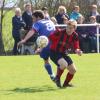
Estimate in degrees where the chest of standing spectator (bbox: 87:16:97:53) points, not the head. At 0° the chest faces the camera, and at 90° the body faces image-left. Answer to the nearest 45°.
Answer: approximately 0°

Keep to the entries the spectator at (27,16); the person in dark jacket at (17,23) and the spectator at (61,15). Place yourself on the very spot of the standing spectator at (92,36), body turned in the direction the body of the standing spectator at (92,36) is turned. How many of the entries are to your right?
3

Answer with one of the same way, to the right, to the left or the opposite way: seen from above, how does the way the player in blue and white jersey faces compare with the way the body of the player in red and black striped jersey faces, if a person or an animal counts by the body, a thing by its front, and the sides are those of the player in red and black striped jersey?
the opposite way

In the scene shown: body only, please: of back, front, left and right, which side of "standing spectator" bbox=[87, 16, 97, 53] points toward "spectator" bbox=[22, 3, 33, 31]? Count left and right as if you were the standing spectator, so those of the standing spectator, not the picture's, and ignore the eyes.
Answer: right

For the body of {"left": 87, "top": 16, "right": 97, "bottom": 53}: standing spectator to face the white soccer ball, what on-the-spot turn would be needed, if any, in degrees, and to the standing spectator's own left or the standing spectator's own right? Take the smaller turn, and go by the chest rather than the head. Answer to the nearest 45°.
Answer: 0° — they already face it
